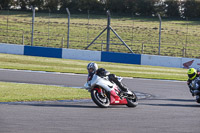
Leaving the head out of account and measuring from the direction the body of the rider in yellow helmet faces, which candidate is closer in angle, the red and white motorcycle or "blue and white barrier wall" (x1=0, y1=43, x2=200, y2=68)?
the red and white motorcycle

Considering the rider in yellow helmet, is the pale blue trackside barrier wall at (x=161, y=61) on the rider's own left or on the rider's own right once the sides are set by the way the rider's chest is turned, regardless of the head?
on the rider's own right

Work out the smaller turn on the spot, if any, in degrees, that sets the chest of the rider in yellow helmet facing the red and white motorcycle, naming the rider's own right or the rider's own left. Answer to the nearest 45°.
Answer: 0° — they already face it

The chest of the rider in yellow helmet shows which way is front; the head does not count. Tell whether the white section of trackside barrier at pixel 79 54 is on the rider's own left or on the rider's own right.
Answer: on the rider's own right

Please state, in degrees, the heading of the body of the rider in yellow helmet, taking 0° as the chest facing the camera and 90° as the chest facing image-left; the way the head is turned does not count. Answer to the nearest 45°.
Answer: approximately 45°

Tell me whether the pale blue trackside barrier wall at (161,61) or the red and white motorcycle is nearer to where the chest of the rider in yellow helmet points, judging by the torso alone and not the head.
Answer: the red and white motorcycle
